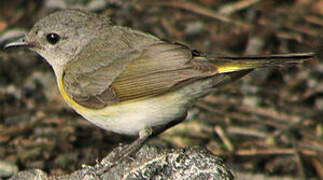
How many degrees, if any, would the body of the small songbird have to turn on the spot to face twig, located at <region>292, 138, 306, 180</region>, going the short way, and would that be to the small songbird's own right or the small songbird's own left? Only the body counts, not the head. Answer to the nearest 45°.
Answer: approximately 180°

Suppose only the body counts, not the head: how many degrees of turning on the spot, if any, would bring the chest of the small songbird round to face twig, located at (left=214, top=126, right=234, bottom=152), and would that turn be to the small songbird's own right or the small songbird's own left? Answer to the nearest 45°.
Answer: approximately 135° to the small songbird's own right

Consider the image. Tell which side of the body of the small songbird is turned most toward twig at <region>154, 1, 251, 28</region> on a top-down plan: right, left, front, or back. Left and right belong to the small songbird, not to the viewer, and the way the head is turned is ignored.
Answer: right

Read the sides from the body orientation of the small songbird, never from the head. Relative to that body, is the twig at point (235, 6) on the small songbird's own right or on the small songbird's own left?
on the small songbird's own right

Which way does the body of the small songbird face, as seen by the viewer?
to the viewer's left

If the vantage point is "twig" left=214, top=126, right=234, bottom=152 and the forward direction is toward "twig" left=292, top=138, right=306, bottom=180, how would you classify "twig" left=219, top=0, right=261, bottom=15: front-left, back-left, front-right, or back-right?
back-left
